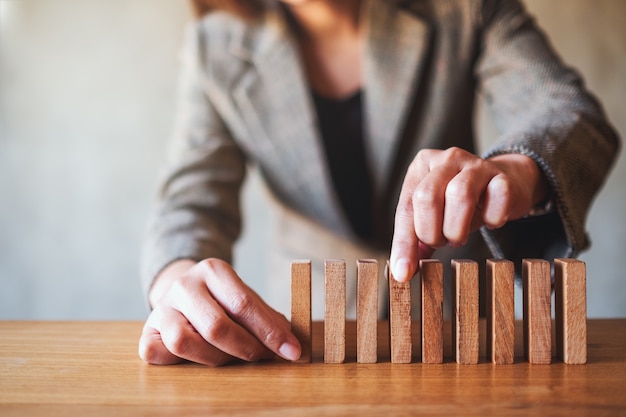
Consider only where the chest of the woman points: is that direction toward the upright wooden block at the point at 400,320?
yes

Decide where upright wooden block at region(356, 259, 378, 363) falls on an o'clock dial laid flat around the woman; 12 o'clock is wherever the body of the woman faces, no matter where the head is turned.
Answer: The upright wooden block is roughly at 12 o'clock from the woman.

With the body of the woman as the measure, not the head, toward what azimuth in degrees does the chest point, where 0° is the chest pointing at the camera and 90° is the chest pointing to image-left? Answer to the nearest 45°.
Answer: approximately 0°

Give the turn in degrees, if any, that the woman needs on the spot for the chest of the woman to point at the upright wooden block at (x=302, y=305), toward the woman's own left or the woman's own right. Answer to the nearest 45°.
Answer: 0° — they already face it

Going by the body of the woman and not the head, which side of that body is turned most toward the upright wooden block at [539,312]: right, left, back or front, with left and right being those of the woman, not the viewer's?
front

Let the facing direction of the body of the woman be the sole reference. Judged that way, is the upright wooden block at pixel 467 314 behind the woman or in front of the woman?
in front

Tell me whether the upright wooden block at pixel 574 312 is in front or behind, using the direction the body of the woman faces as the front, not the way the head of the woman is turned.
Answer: in front
